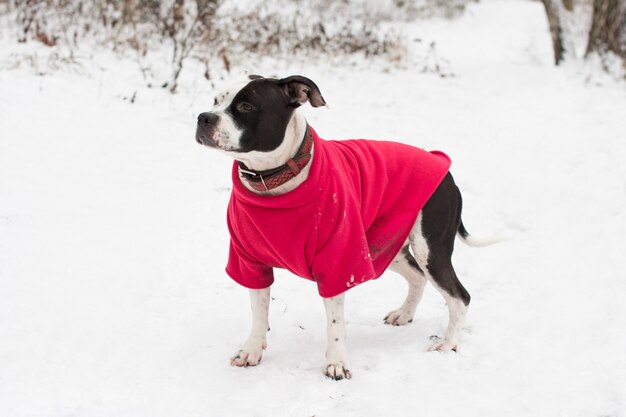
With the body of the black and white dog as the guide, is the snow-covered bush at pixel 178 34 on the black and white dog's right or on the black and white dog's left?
on the black and white dog's right

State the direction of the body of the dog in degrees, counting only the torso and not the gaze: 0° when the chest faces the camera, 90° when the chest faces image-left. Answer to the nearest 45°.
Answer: approximately 45°

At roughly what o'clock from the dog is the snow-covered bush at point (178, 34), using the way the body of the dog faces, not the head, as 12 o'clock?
The snow-covered bush is roughly at 4 o'clock from the dog.
